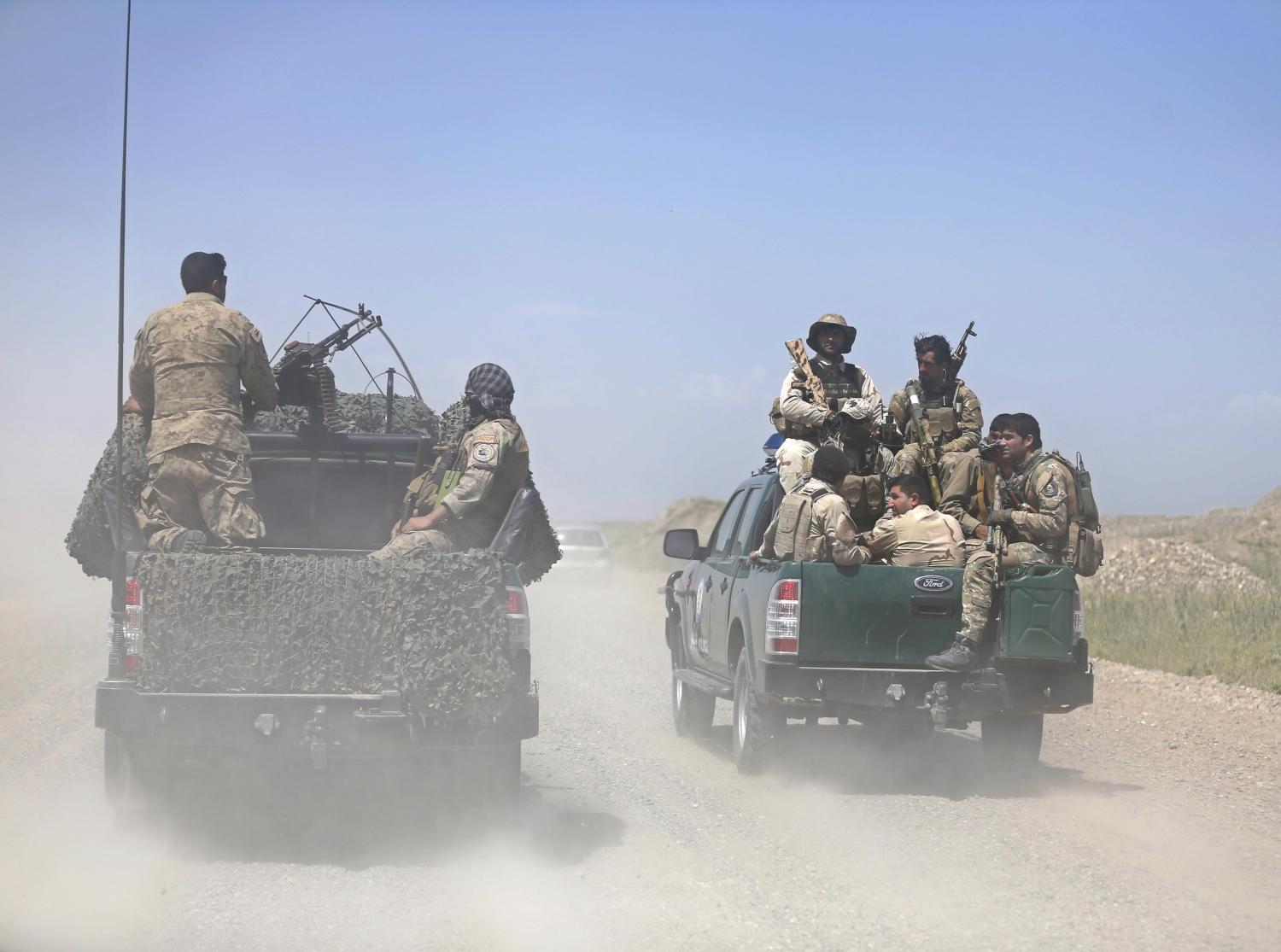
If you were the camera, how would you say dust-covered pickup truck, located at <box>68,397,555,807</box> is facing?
facing away from the viewer

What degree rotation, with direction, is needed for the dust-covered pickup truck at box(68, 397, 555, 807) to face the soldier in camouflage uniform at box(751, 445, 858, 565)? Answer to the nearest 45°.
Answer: approximately 45° to its right

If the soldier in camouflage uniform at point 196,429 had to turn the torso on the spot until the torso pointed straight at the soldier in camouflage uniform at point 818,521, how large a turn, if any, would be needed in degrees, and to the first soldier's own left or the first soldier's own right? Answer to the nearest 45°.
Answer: approximately 90° to the first soldier's own right

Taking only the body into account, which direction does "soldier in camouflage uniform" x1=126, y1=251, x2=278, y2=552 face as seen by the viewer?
away from the camera

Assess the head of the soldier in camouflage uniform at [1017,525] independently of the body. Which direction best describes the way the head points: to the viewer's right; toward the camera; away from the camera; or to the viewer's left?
to the viewer's left

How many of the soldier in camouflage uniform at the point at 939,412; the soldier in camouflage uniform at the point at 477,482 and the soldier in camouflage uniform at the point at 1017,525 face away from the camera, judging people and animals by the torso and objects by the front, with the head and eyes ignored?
0

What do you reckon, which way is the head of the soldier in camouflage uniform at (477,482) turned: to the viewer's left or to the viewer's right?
to the viewer's left

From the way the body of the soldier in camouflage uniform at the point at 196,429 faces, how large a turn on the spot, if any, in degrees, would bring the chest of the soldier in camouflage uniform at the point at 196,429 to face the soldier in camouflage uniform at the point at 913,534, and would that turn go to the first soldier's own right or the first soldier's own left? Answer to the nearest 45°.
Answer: approximately 90° to the first soldier's own right

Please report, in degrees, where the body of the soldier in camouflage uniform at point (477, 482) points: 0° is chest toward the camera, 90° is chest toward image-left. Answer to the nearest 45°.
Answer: approximately 90°

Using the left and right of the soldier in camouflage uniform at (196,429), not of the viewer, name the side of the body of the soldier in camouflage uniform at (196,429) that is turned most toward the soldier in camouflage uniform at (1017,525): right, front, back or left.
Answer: right

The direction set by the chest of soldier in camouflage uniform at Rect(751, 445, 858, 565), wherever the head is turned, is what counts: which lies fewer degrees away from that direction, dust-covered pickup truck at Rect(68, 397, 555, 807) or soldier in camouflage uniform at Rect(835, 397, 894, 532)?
the soldier in camouflage uniform

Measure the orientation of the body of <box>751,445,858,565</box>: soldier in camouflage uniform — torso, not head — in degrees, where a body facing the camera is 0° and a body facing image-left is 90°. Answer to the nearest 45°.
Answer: approximately 225°
